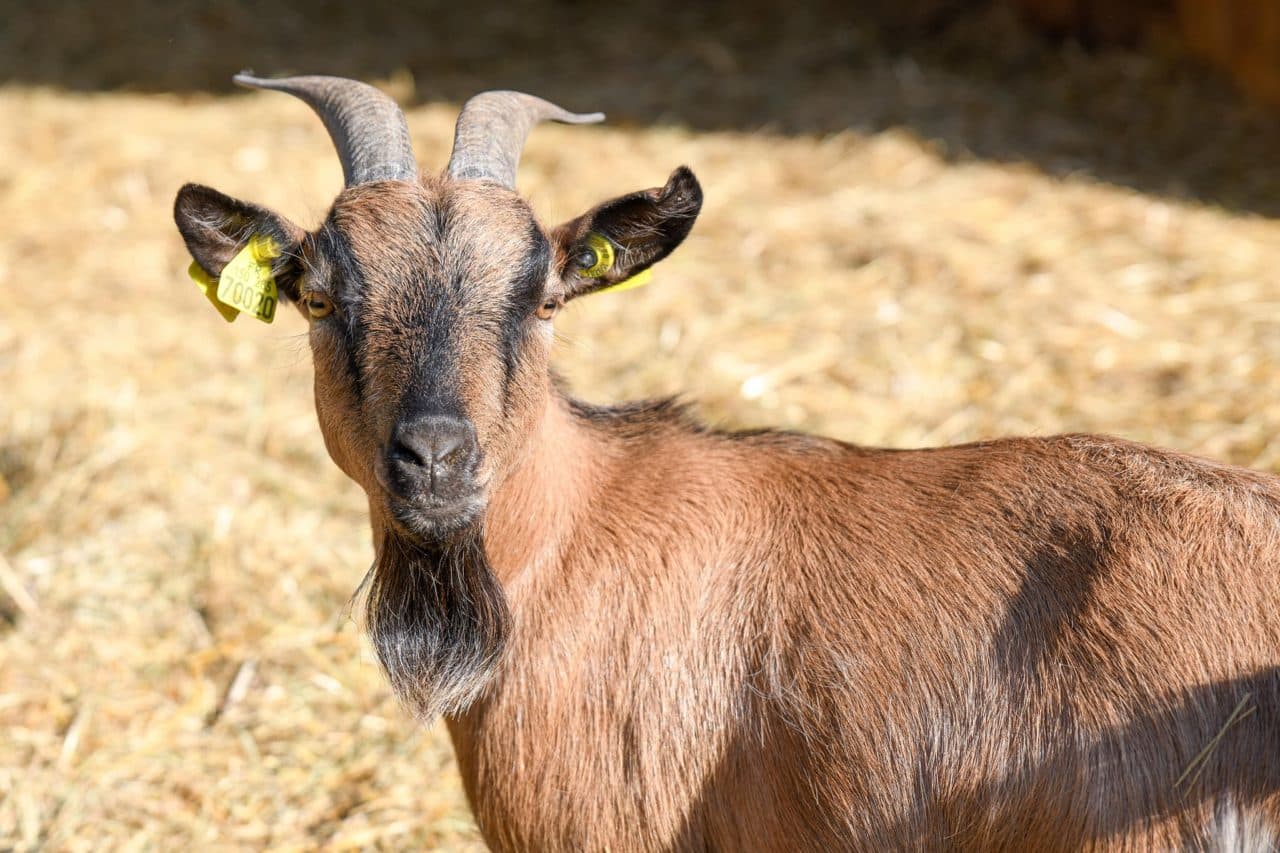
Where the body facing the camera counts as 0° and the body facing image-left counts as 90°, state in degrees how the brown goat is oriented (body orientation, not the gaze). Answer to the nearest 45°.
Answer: approximately 90°
